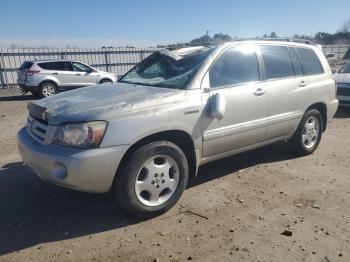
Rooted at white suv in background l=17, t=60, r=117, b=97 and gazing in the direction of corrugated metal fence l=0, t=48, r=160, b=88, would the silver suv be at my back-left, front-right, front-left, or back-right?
back-right

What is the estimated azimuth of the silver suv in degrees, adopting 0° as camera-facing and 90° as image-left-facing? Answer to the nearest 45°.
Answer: approximately 45°

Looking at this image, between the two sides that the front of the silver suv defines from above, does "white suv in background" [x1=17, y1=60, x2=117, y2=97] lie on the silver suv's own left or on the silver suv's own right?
on the silver suv's own right

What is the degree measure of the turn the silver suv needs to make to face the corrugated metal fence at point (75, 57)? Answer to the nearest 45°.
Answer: approximately 135° to its right
